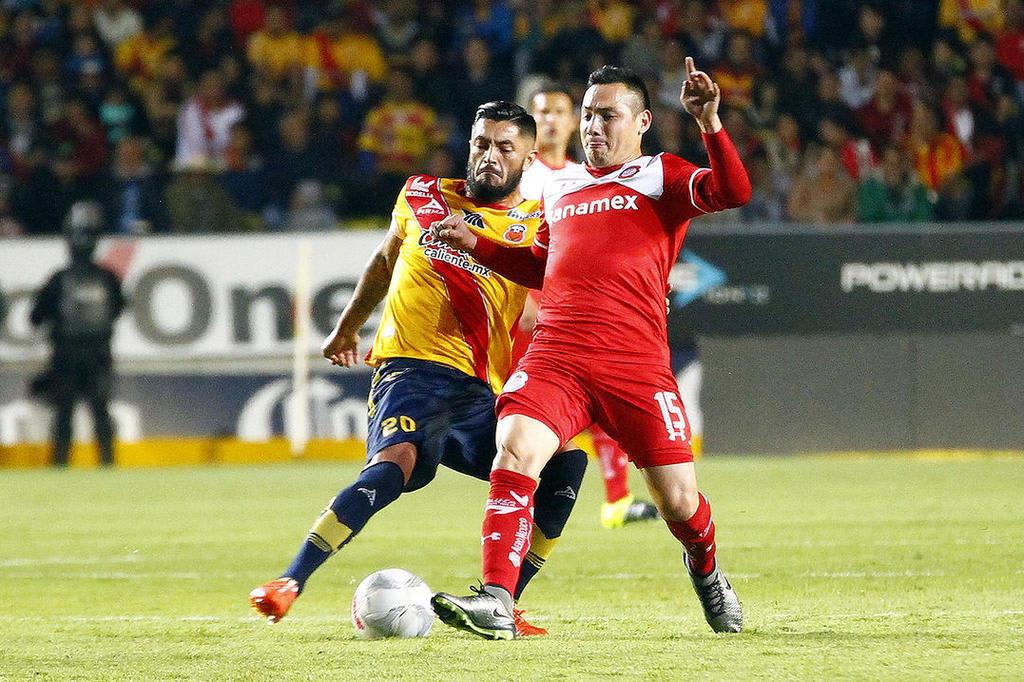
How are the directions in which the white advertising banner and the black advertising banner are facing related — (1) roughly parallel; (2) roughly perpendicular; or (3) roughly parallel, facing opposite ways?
roughly parallel

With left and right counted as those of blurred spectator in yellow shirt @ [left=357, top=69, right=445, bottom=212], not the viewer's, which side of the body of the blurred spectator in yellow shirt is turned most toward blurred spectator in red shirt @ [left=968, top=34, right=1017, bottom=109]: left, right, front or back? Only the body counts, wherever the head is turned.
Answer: left

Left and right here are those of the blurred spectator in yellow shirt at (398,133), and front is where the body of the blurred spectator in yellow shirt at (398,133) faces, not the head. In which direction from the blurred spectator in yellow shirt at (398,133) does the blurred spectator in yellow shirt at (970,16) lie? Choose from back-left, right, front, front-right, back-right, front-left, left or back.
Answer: left

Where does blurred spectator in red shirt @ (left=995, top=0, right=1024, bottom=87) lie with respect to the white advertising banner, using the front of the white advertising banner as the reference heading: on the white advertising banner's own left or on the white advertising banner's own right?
on the white advertising banner's own left

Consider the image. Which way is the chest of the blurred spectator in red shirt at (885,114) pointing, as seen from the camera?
toward the camera

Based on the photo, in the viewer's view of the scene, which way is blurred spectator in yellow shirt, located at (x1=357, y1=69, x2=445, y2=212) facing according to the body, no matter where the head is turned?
toward the camera

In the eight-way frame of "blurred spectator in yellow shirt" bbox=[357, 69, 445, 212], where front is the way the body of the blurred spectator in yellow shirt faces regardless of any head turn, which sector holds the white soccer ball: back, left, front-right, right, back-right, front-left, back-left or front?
front

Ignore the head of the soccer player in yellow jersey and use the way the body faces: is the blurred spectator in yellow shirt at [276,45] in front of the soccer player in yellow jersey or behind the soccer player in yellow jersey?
behind

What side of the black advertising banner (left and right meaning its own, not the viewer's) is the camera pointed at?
front

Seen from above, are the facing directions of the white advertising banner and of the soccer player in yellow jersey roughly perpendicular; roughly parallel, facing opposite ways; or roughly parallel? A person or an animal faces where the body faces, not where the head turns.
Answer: roughly parallel

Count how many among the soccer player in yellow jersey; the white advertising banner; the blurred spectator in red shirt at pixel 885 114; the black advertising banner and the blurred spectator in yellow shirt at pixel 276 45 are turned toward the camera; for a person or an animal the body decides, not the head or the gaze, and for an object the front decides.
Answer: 5

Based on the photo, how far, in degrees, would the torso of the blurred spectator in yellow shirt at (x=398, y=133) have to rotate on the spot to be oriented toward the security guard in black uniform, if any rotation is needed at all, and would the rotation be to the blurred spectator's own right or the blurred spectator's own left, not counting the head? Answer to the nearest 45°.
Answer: approximately 45° to the blurred spectator's own right

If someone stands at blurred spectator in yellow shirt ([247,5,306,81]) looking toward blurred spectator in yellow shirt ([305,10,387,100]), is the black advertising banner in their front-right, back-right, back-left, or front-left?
front-right

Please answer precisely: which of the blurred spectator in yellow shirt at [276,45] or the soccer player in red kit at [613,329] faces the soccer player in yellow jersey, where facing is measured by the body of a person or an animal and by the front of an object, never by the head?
the blurred spectator in yellow shirt

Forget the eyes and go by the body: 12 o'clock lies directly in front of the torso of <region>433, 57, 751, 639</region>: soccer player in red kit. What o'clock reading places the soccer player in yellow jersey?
The soccer player in yellow jersey is roughly at 3 o'clock from the soccer player in red kit.

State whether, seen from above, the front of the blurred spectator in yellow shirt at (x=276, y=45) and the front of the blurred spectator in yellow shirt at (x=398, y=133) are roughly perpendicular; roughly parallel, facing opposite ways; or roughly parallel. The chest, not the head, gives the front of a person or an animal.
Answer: roughly parallel
